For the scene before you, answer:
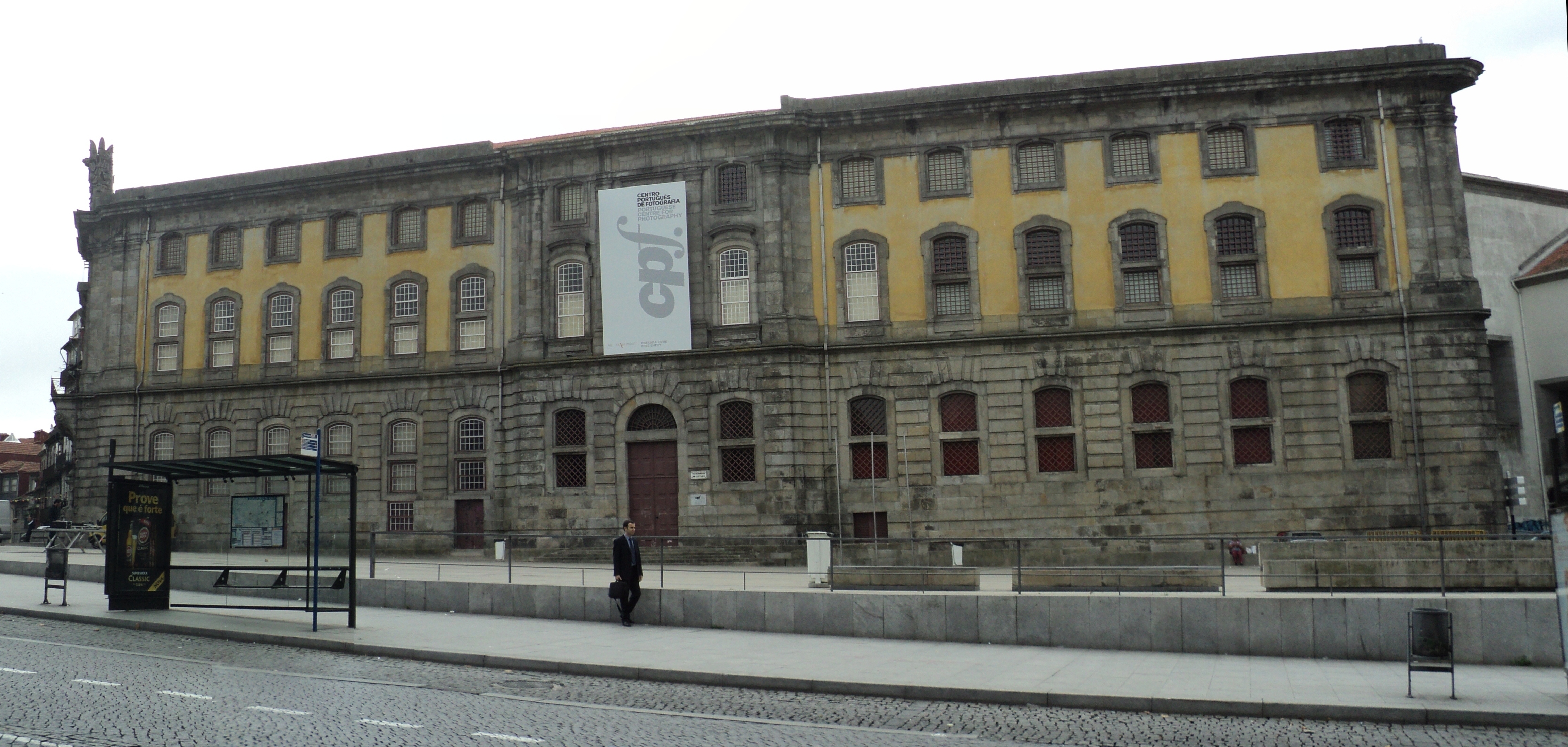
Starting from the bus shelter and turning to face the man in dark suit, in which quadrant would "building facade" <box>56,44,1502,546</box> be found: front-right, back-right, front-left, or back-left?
front-left

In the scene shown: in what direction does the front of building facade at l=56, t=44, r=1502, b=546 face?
toward the camera

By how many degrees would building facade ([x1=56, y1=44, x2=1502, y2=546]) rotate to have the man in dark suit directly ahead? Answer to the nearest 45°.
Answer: approximately 45° to its right

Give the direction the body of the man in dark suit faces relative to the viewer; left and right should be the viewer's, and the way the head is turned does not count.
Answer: facing the viewer and to the right of the viewer

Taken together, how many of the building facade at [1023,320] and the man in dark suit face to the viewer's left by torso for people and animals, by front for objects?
0

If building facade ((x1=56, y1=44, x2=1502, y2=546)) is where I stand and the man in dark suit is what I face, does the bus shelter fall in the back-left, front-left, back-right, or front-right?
front-right

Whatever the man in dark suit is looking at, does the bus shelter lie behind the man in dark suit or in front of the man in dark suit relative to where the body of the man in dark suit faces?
behind

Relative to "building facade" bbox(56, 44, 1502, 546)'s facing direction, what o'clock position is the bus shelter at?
The bus shelter is roughly at 2 o'clock from the building facade.

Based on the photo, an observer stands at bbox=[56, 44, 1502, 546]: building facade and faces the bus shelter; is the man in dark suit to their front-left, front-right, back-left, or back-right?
front-left
